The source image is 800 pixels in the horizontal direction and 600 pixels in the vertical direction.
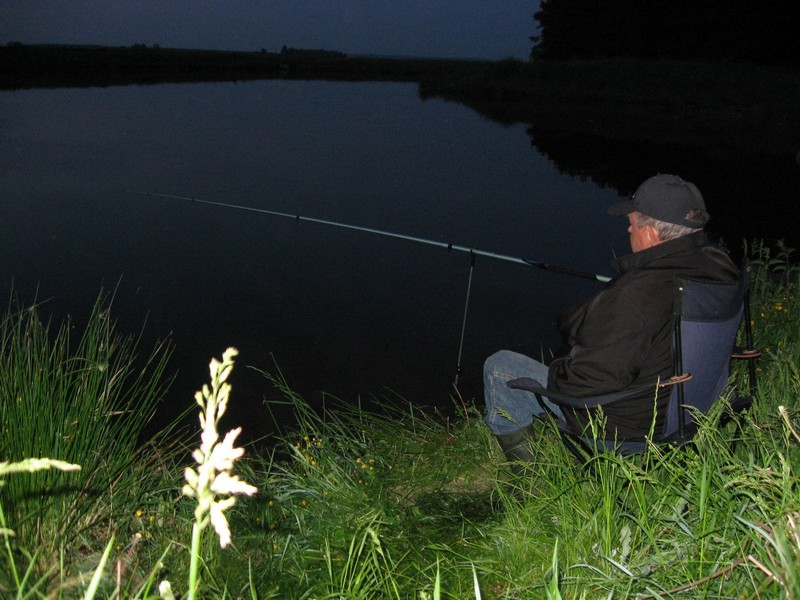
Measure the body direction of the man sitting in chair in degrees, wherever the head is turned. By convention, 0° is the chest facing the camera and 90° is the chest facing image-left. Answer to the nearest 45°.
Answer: approximately 135°

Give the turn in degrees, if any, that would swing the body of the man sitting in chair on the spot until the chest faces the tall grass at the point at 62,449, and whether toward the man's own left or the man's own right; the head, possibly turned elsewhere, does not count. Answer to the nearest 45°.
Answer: approximately 45° to the man's own left

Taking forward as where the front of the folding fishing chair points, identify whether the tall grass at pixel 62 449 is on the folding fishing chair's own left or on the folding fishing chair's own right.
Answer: on the folding fishing chair's own left

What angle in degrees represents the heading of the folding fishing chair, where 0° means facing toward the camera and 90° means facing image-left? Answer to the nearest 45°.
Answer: approximately 135°

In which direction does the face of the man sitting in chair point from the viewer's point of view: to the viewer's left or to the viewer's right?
to the viewer's left
